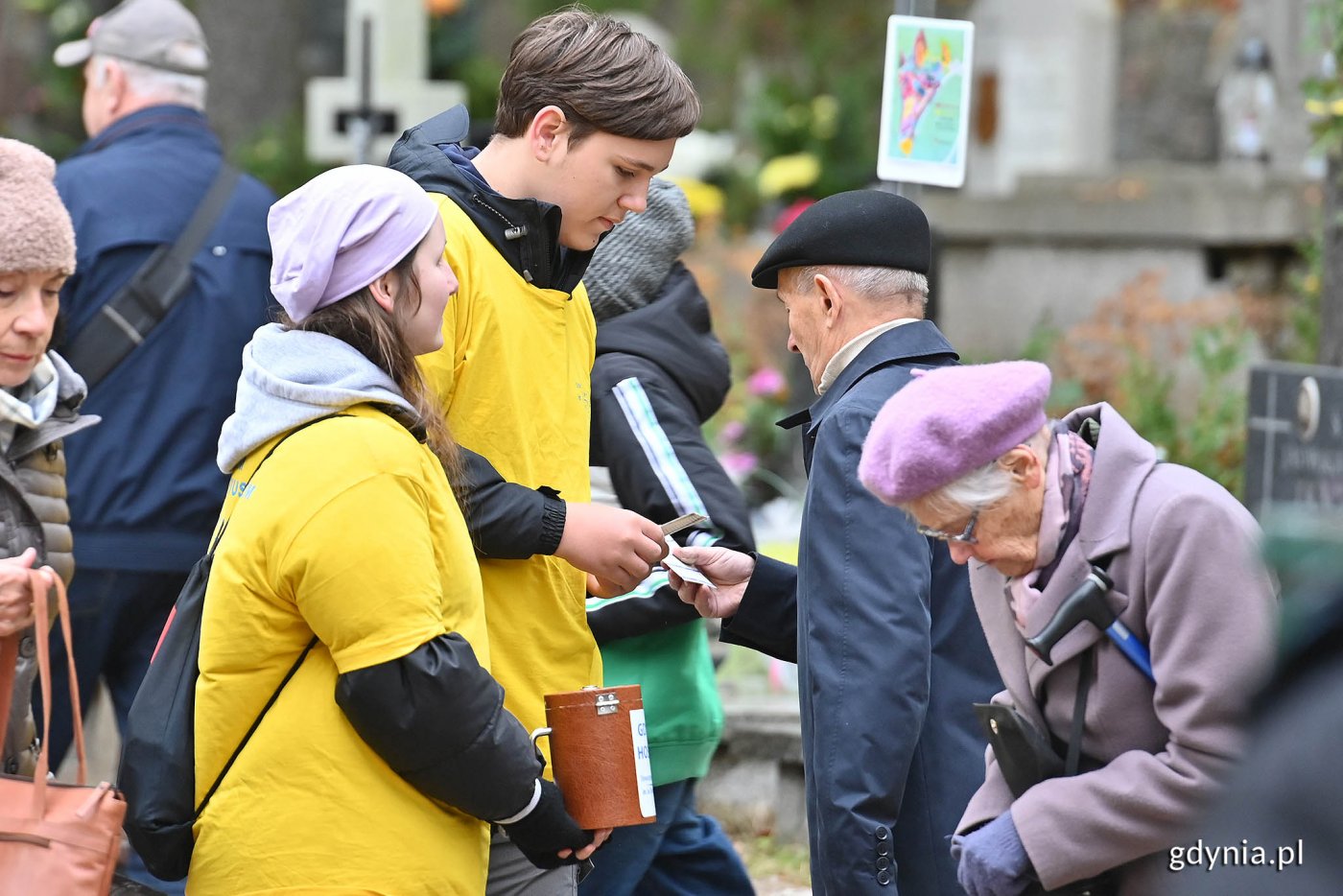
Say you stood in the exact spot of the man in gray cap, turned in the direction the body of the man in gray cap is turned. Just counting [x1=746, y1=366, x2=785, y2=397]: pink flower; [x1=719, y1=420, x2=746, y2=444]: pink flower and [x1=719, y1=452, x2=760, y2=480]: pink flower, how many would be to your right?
3

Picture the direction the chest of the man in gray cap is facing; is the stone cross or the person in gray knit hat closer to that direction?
the stone cross

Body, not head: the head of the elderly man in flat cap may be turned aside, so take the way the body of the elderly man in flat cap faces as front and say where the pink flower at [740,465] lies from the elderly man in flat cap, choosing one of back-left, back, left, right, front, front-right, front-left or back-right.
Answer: front-right

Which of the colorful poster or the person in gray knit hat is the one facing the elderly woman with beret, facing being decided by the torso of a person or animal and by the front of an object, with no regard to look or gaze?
the colorful poster

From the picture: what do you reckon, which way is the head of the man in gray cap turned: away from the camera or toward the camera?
away from the camera

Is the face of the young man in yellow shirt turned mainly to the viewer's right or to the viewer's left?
to the viewer's right

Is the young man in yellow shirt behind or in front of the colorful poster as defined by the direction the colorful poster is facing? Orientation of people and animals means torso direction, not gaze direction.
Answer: in front

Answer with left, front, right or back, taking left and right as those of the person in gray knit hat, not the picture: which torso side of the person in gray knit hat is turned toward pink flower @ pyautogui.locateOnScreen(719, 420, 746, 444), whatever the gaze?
right

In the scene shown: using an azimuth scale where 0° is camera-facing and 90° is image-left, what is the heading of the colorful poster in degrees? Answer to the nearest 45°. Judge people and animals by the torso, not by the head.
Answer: approximately 0°

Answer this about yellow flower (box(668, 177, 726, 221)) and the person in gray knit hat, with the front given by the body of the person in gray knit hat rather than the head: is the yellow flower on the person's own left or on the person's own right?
on the person's own right
